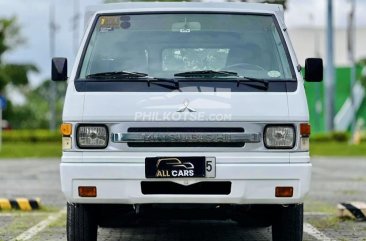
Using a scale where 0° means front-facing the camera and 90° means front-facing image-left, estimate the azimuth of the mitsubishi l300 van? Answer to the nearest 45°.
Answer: approximately 0°

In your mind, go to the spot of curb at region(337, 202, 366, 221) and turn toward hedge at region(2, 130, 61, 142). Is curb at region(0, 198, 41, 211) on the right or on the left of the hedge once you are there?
left

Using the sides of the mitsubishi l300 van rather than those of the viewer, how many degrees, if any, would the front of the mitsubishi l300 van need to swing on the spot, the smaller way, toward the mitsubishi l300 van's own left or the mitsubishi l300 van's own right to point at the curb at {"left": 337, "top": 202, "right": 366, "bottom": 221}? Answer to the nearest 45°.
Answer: approximately 135° to the mitsubishi l300 van's own left

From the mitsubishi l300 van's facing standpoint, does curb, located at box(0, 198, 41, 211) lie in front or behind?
behind

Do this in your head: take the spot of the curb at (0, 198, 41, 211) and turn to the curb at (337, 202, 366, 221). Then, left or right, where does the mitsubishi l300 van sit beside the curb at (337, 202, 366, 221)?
right

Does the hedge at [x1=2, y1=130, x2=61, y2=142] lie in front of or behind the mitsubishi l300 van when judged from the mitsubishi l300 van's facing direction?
behind
